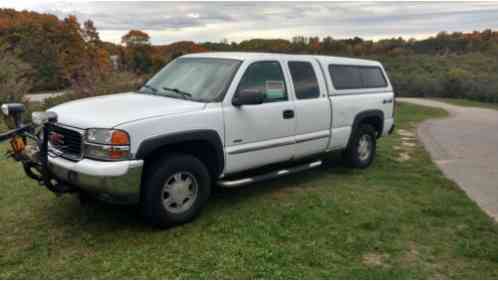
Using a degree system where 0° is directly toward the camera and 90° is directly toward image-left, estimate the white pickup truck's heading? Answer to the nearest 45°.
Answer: approximately 45°

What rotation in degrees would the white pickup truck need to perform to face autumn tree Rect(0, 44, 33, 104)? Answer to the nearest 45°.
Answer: approximately 90° to its right
